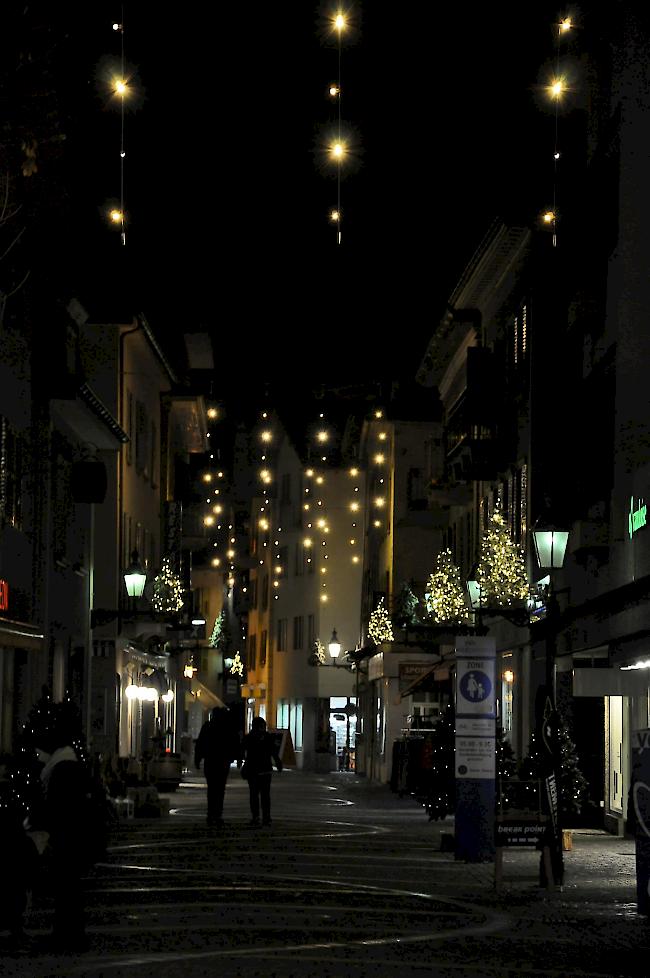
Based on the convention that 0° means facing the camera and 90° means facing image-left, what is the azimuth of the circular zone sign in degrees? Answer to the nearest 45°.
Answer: approximately 0°

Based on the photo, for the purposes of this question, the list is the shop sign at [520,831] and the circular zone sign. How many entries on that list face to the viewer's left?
0

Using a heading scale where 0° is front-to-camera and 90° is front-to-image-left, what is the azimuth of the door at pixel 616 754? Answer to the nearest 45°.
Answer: approximately 90°

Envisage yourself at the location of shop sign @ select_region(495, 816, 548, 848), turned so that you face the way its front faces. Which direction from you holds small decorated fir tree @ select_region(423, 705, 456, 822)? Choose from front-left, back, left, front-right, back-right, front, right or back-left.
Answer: back

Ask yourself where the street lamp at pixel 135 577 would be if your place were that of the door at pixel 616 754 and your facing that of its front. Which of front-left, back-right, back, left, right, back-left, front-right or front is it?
front-right

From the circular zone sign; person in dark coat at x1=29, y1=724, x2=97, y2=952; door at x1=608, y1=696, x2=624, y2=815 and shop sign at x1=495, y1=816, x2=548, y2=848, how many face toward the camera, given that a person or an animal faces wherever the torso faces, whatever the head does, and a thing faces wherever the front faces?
2

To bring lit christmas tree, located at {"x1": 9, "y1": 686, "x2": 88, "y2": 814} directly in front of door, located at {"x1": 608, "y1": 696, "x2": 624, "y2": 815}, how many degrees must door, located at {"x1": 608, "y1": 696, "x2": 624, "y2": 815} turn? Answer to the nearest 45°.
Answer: approximately 45° to its left

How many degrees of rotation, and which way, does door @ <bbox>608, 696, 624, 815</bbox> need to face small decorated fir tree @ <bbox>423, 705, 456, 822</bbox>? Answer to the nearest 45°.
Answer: approximately 45° to its right

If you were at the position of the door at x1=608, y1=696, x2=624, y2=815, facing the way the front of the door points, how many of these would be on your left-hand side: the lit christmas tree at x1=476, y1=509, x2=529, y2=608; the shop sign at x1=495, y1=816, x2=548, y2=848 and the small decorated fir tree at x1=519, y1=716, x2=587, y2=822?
2

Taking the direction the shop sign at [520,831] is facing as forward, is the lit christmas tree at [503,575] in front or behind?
behind
